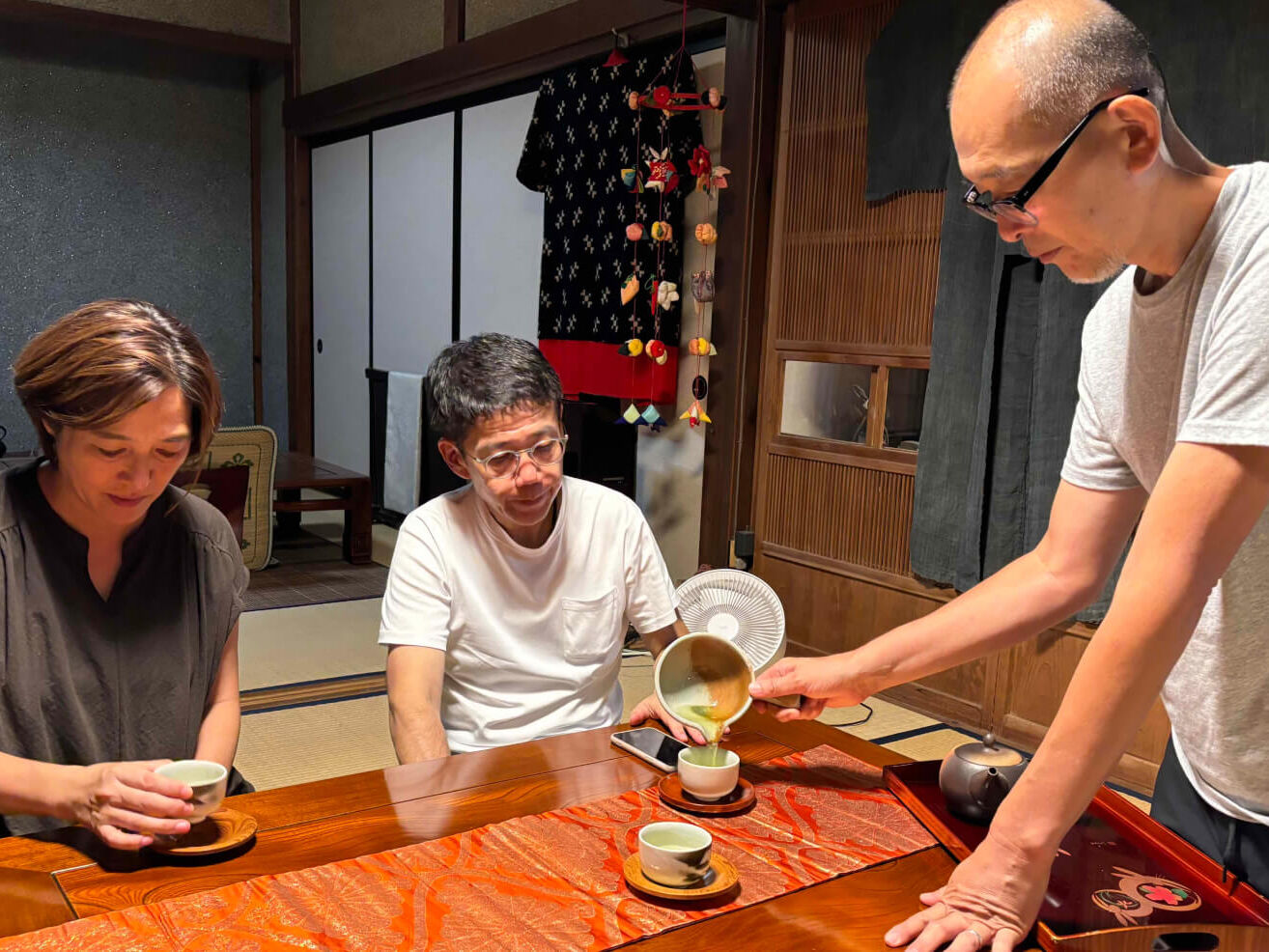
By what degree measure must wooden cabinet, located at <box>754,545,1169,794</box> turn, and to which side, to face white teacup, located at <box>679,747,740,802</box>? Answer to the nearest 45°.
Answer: approximately 45° to its left

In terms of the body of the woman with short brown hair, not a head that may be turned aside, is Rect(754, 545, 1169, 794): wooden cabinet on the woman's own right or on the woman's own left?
on the woman's own left

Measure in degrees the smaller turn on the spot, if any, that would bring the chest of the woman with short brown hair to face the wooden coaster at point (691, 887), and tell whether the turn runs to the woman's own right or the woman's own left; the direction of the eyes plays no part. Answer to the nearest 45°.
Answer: approximately 45° to the woman's own left

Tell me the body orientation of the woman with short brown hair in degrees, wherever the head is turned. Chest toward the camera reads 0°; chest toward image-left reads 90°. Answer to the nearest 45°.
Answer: approximately 0°

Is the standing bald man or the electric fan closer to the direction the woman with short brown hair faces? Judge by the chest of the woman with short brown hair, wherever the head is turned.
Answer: the standing bald man
